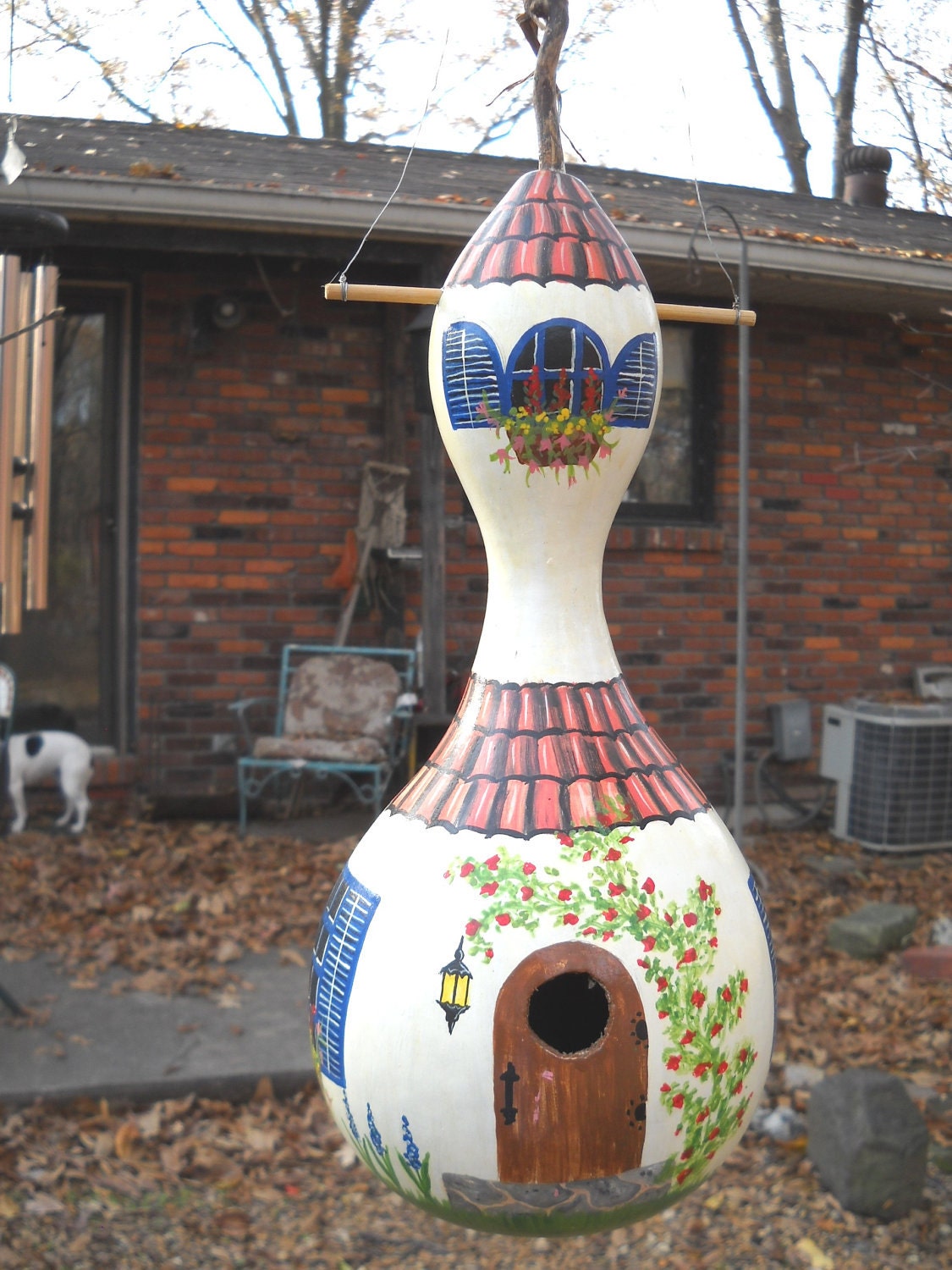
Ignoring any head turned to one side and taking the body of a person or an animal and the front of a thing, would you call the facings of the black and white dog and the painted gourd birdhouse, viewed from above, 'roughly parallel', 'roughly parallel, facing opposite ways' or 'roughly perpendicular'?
roughly perpendicular

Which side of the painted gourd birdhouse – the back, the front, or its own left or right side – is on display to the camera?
front

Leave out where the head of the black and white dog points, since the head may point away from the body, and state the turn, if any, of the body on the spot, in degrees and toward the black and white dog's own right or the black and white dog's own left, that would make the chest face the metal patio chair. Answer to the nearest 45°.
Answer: approximately 180°

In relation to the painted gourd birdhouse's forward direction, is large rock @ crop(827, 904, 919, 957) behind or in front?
behind

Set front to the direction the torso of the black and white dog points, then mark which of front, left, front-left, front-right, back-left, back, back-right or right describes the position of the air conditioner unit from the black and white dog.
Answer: back

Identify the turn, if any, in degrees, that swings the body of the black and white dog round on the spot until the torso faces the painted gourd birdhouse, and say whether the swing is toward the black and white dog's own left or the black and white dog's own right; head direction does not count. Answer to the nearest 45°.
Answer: approximately 90° to the black and white dog's own left

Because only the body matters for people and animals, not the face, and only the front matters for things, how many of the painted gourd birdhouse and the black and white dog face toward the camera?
1

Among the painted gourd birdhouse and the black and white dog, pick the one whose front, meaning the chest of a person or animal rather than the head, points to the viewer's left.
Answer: the black and white dog

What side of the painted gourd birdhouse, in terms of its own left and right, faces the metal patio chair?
back

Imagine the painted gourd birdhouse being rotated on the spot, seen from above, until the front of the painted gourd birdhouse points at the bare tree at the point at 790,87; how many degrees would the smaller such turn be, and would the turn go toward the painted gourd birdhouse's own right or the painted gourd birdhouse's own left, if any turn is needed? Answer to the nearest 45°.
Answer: approximately 180°

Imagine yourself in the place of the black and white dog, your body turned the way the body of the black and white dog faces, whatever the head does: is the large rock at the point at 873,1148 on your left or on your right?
on your left

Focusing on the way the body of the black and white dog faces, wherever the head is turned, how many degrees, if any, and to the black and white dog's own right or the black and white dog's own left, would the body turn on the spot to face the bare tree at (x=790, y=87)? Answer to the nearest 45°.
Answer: approximately 135° to the black and white dog's own right

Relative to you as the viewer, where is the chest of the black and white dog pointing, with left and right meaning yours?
facing to the left of the viewer
